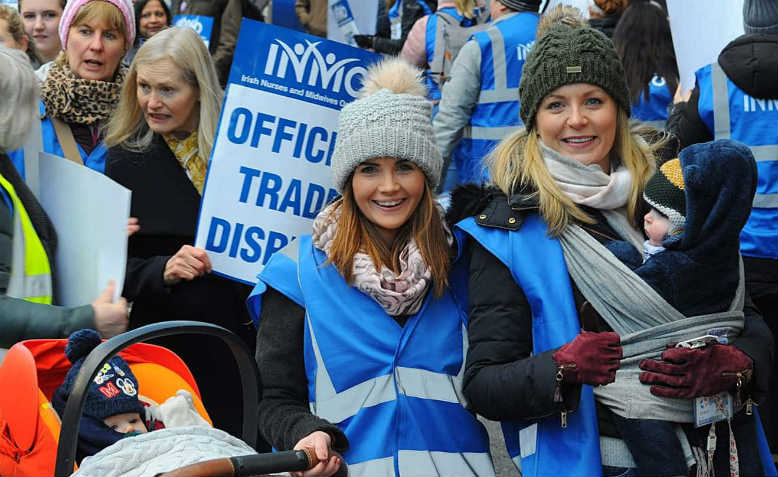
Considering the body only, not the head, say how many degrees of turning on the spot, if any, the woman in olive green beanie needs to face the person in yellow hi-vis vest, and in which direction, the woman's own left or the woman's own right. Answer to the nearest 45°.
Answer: approximately 135° to the woman's own right

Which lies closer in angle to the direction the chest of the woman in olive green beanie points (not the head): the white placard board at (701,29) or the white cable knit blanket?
the white cable knit blanket

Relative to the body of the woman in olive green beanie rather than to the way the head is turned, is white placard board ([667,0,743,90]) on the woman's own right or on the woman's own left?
on the woman's own left

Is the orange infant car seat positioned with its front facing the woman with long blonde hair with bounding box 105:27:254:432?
no

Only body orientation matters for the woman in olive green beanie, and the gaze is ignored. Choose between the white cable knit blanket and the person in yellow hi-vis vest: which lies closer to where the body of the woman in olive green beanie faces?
the white cable knit blanket

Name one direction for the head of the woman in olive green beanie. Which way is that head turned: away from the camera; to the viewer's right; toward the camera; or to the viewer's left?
toward the camera

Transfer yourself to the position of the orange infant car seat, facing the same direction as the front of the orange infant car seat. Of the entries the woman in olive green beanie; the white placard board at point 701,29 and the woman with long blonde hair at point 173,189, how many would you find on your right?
0

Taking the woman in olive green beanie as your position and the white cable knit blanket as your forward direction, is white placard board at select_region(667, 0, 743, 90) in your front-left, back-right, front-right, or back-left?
back-right

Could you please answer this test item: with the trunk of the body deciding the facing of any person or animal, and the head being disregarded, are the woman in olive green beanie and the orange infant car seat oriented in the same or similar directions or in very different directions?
same or similar directions

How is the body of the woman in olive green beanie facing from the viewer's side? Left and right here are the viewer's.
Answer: facing the viewer and to the right of the viewer

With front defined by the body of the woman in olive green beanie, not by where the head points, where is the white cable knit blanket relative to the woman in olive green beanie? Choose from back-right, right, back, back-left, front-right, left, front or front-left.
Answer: right

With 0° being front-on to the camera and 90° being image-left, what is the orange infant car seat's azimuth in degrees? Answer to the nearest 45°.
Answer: approximately 315°

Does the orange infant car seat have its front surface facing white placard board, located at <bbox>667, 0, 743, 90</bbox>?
no

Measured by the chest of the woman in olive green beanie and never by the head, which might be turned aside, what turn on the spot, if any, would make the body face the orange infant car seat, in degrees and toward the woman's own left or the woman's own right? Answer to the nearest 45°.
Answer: approximately 90° to the woman's own right
